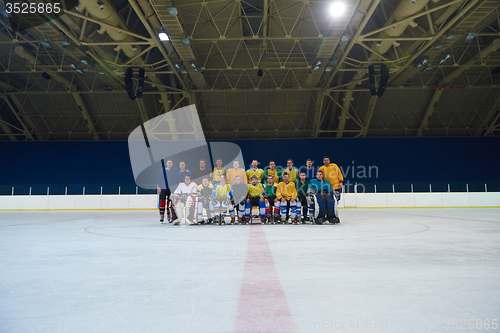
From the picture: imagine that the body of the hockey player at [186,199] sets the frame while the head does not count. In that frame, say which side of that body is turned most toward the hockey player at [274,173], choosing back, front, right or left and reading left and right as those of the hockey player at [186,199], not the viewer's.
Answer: left

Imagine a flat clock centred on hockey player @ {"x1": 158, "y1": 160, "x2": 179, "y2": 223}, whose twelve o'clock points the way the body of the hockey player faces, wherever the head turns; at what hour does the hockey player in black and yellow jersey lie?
The hockey player in black and yellow jersey is roughly at 10 o'clock from the hockey player.

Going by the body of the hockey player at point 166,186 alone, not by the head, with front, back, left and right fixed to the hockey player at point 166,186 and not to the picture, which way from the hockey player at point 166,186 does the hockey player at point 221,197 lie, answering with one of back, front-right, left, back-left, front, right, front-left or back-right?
front-left

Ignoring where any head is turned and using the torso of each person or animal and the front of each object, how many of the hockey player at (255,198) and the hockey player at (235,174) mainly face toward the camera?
2

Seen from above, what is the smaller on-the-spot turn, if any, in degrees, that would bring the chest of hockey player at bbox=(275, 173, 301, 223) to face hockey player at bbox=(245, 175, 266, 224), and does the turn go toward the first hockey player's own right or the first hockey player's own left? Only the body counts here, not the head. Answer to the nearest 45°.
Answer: approximately 90° to the first hockey player's own right

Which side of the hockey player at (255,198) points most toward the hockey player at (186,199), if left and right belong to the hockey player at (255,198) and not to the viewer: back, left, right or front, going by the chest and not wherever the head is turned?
right

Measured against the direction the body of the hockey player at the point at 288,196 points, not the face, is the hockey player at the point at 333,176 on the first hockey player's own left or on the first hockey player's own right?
on the first hockey player's own left

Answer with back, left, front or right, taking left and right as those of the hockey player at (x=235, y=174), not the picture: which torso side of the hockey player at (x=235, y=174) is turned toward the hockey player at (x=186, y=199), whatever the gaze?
right

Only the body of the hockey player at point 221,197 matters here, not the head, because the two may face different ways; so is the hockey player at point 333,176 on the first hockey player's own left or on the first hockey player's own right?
on the first hockey player's own left

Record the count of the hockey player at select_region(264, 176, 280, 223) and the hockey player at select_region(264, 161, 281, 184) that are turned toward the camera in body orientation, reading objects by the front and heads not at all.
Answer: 2
